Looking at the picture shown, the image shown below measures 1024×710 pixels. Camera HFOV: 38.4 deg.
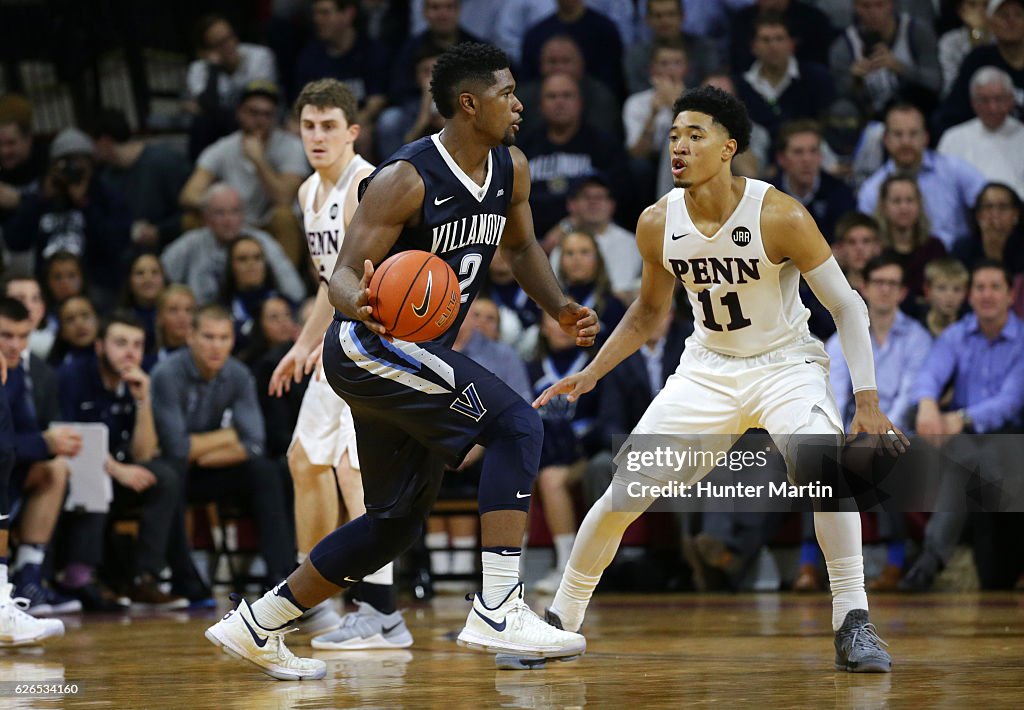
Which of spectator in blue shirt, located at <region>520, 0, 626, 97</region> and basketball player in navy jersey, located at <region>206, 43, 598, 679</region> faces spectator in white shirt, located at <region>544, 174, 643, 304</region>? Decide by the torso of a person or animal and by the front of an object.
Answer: the spectator in blue shirt

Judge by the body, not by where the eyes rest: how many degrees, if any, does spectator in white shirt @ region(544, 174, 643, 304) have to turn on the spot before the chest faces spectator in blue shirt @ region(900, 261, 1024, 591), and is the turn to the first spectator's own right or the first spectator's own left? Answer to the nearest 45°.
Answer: approximately 45° to the first spectator's own left

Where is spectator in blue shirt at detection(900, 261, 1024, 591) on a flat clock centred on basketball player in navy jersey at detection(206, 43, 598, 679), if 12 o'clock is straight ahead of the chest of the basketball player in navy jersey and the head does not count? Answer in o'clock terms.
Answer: The spectator in blue shirt is roughly at 9 o'clock from the basketball player in navy jersey.

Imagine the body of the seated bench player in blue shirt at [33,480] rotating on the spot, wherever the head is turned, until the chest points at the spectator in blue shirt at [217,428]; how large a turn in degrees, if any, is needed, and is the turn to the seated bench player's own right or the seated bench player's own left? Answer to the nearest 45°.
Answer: approximately 90° to the seated bench player's own left

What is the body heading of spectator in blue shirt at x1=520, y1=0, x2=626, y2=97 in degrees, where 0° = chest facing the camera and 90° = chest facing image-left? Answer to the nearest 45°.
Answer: approximately 0°

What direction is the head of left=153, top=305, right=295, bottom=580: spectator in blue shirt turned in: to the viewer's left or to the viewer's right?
to the viewer's right

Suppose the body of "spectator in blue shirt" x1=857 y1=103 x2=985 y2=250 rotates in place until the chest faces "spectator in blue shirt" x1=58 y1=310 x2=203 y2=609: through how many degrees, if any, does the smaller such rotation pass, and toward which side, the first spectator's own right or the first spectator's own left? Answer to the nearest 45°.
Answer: approximately 45° to the first spectator's own right
